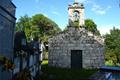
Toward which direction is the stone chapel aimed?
toward the camera

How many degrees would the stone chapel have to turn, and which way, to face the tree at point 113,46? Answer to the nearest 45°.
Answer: approximately 135° to its left
